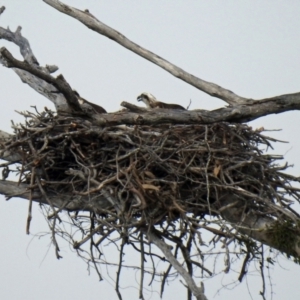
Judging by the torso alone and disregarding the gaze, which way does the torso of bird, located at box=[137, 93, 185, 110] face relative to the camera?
to the viewer's left
